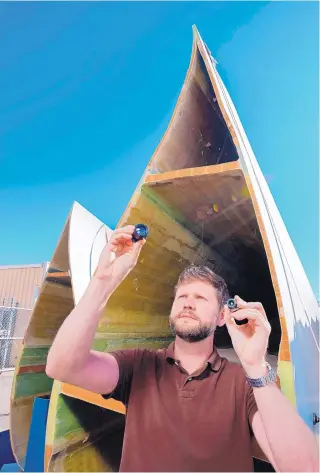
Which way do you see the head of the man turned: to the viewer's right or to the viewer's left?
to the viewer's left

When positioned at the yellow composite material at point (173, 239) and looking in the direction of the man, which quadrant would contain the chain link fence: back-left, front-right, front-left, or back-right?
back-right

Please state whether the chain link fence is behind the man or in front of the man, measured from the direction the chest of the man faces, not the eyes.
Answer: behind

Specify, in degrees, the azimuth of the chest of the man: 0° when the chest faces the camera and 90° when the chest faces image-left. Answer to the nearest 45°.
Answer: approximately 0°

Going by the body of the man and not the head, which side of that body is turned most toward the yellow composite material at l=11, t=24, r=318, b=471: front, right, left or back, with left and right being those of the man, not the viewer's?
back
